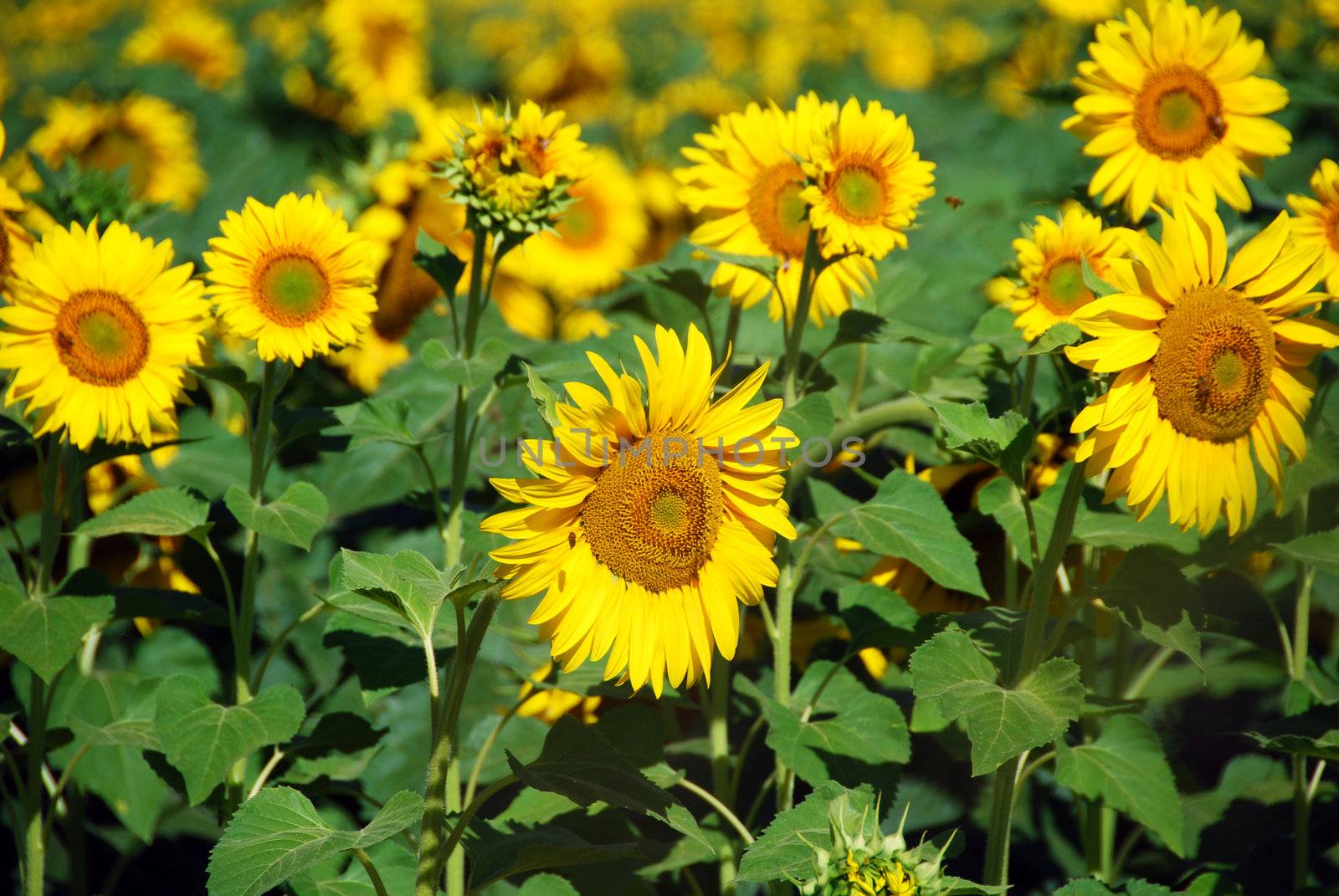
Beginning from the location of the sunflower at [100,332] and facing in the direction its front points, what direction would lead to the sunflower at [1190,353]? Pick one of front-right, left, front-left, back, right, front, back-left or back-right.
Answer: front-left

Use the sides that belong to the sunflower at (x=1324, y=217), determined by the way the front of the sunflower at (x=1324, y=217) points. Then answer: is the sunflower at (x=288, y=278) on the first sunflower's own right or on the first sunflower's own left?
on the first sunflower's own right

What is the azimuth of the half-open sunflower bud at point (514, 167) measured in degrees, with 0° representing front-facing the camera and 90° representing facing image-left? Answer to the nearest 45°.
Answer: approximately 0°

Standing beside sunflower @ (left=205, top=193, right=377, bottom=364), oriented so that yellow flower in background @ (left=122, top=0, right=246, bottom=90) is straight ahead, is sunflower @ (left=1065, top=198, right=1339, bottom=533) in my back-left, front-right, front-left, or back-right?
back-right

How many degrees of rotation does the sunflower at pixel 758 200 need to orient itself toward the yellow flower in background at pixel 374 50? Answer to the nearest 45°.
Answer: approximately 135° to its right

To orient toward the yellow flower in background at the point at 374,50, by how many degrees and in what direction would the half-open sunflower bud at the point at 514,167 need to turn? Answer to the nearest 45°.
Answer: approximately 180°

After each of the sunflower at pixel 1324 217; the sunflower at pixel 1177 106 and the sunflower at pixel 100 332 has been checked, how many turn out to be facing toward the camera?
3
